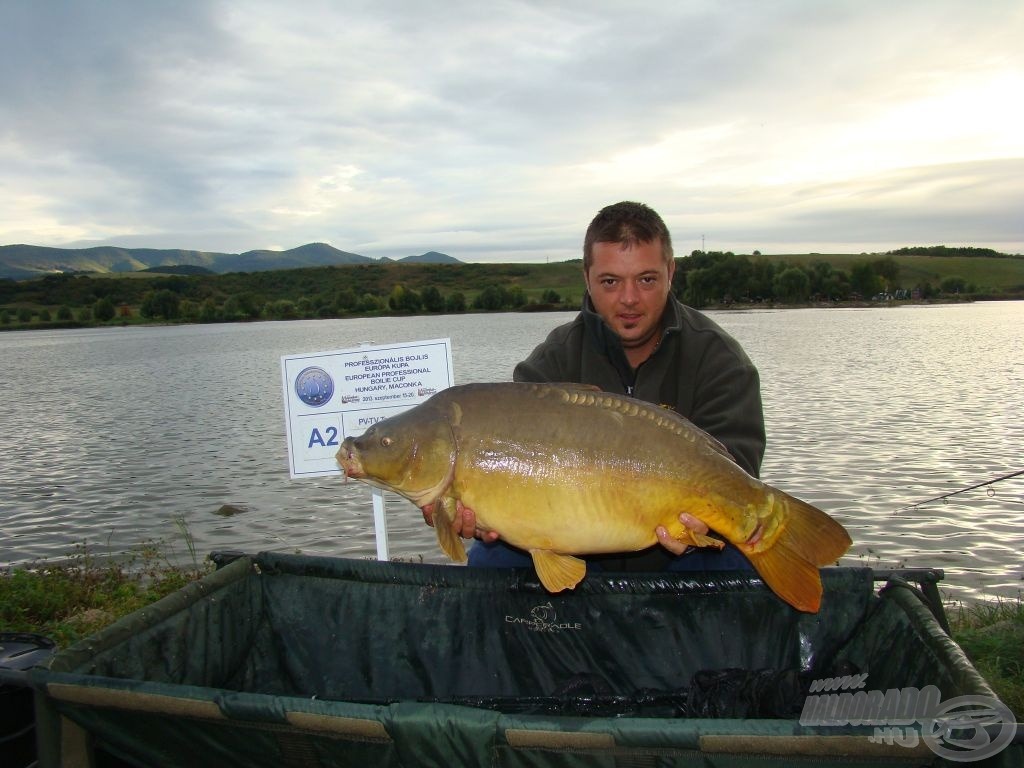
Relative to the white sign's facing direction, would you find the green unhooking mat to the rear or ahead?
ahead

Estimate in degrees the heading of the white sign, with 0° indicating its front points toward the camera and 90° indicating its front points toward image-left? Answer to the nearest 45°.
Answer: approximately 0°

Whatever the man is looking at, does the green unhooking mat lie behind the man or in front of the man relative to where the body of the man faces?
in front

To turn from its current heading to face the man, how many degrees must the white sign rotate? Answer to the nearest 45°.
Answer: approximately 90° to its left

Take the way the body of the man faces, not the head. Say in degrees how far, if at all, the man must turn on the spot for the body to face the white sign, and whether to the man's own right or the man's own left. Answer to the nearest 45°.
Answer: approximately 90° to the man's own right

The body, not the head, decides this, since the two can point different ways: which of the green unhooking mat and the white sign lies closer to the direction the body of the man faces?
the green unhooking mat

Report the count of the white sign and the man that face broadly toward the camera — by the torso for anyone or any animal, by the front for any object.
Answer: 2
